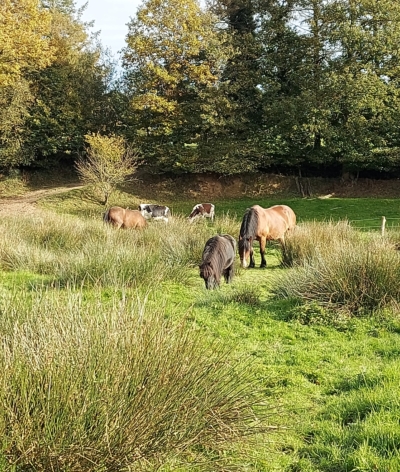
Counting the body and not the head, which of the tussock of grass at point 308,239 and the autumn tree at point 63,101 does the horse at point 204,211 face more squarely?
the autumn tree

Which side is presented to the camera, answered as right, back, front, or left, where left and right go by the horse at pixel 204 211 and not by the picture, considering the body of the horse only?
left

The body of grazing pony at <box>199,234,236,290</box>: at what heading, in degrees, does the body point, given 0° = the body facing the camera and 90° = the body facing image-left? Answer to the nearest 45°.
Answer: approximately 45°

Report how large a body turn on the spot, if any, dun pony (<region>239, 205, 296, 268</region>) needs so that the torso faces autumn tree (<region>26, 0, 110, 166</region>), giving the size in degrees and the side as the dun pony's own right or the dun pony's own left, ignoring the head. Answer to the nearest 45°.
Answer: approximately 90° to the dun pony's own right
